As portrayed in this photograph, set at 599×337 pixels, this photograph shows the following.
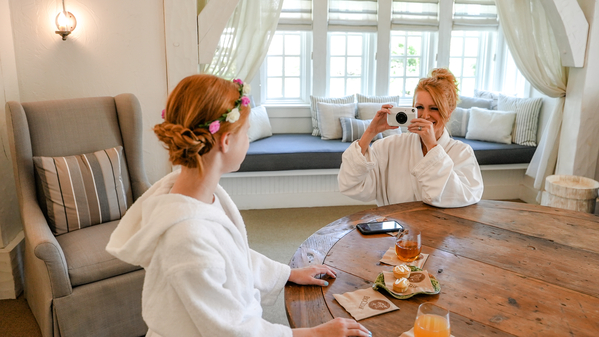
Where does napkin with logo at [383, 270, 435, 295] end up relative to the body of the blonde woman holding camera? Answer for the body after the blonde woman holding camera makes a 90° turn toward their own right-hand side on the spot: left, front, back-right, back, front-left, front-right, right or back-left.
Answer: back-left

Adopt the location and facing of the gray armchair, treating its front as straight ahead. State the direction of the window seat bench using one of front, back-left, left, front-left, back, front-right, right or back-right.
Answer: left

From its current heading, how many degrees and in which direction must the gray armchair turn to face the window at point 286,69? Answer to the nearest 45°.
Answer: approximately 90° to its left

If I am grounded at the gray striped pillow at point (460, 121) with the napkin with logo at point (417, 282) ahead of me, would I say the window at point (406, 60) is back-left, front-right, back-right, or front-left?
back-right

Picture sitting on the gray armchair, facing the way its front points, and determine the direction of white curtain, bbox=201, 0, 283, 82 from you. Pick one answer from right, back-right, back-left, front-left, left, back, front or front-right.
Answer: left

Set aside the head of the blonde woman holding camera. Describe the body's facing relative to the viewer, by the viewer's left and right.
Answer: facing the viewer and to the left of the viewer

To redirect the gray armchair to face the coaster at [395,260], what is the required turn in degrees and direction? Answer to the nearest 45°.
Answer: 0° — it already faces it

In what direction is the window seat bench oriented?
toward the camera

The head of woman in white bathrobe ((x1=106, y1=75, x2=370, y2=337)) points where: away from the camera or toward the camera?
away from the camera

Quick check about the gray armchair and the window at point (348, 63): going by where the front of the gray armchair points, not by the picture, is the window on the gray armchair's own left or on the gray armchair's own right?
on the gray armchair's own left

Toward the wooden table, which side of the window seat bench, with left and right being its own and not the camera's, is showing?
front

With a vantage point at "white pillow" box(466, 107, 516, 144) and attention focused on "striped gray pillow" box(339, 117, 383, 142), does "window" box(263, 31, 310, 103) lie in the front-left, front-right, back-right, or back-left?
front-right

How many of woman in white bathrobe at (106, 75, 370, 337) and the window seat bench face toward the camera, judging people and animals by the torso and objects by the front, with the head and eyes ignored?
1
